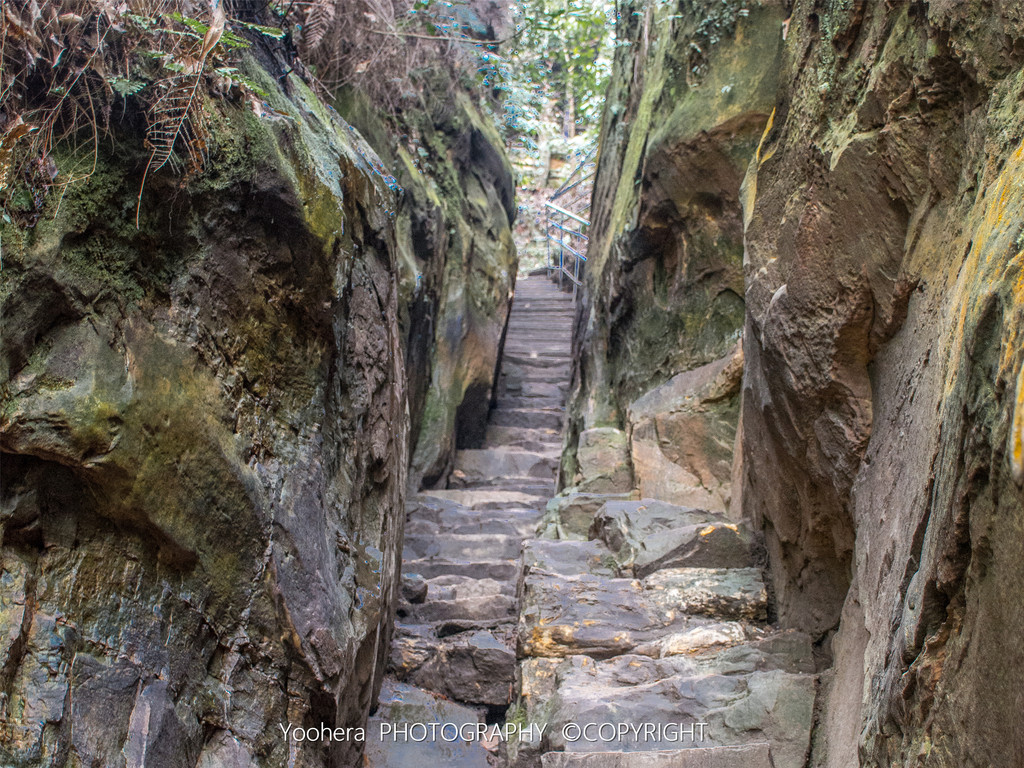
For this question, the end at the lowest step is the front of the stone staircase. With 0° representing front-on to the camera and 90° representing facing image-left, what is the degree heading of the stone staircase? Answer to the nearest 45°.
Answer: approximately 0°

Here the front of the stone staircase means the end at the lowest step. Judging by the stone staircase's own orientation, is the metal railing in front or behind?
behind

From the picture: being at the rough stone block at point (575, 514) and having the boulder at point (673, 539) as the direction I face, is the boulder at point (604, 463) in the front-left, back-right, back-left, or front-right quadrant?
back-left
